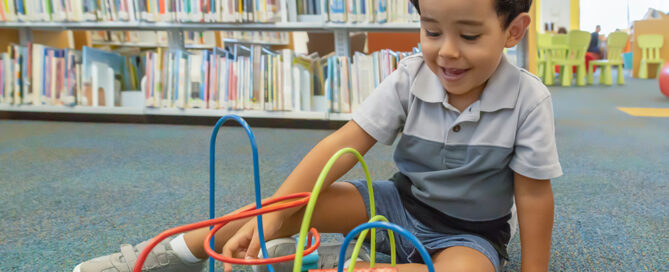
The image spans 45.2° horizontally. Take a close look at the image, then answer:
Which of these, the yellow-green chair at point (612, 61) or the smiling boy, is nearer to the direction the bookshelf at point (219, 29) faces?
the smiling boy

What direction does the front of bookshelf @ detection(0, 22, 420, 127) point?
toward the camera

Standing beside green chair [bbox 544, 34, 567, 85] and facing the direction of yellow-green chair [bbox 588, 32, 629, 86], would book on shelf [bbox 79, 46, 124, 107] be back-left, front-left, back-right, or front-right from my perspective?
back-right

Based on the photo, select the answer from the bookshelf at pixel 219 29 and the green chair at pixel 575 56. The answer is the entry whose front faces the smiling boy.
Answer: the bookshelf

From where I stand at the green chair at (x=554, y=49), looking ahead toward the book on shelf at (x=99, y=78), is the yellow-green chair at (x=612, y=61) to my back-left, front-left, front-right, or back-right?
back-left

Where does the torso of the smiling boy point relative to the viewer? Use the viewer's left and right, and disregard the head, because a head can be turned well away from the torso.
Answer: facing the viewer and to the left of the viewer

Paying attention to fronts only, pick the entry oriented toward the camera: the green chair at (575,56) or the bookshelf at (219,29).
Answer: the bookshelf

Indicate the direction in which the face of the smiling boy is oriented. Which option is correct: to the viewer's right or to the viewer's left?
to the viewer's left

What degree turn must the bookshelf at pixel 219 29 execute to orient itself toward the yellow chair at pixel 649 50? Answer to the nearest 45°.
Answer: approximately 135° to its left

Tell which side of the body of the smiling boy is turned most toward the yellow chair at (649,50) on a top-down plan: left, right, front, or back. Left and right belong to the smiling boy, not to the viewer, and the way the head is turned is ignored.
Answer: back
